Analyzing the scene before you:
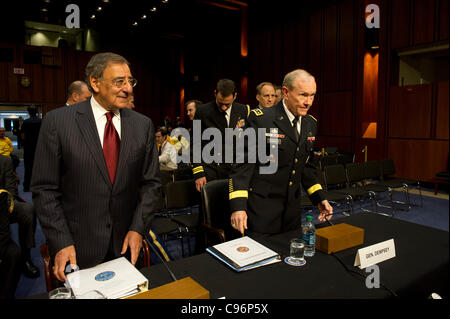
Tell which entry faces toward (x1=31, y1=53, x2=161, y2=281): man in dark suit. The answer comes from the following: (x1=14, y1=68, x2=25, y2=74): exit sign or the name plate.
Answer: the exit sign

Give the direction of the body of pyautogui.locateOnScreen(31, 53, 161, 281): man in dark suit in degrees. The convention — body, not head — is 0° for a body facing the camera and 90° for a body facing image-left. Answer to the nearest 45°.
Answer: approximately 315°

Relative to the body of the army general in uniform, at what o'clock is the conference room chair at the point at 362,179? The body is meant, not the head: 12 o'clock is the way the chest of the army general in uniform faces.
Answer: The conference room chair is roughly at 8 o'clock from the army general in uniform.

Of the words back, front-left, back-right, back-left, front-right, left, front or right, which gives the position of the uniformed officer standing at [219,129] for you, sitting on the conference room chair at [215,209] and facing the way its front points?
back-left

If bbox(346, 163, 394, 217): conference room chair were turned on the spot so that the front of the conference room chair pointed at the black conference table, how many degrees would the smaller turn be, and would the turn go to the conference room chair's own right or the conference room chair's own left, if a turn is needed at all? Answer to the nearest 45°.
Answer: approximately 45° to the conference room chair's own right

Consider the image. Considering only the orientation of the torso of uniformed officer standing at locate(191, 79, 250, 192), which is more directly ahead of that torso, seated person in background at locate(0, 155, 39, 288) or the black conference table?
the black conference table

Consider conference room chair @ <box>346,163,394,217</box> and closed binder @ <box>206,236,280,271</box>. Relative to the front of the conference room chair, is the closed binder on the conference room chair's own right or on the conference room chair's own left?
on the conference room chair's own right

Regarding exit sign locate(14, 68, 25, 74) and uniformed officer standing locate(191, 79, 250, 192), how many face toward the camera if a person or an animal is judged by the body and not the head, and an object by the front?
2

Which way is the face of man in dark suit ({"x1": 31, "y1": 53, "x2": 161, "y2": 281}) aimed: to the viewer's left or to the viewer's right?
to the viewer's right

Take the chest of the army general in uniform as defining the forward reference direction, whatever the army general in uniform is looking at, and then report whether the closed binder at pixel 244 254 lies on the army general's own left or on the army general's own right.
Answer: on the army general's own right

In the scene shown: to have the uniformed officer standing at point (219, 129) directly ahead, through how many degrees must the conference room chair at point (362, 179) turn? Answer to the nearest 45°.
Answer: approximately 45° to its right
